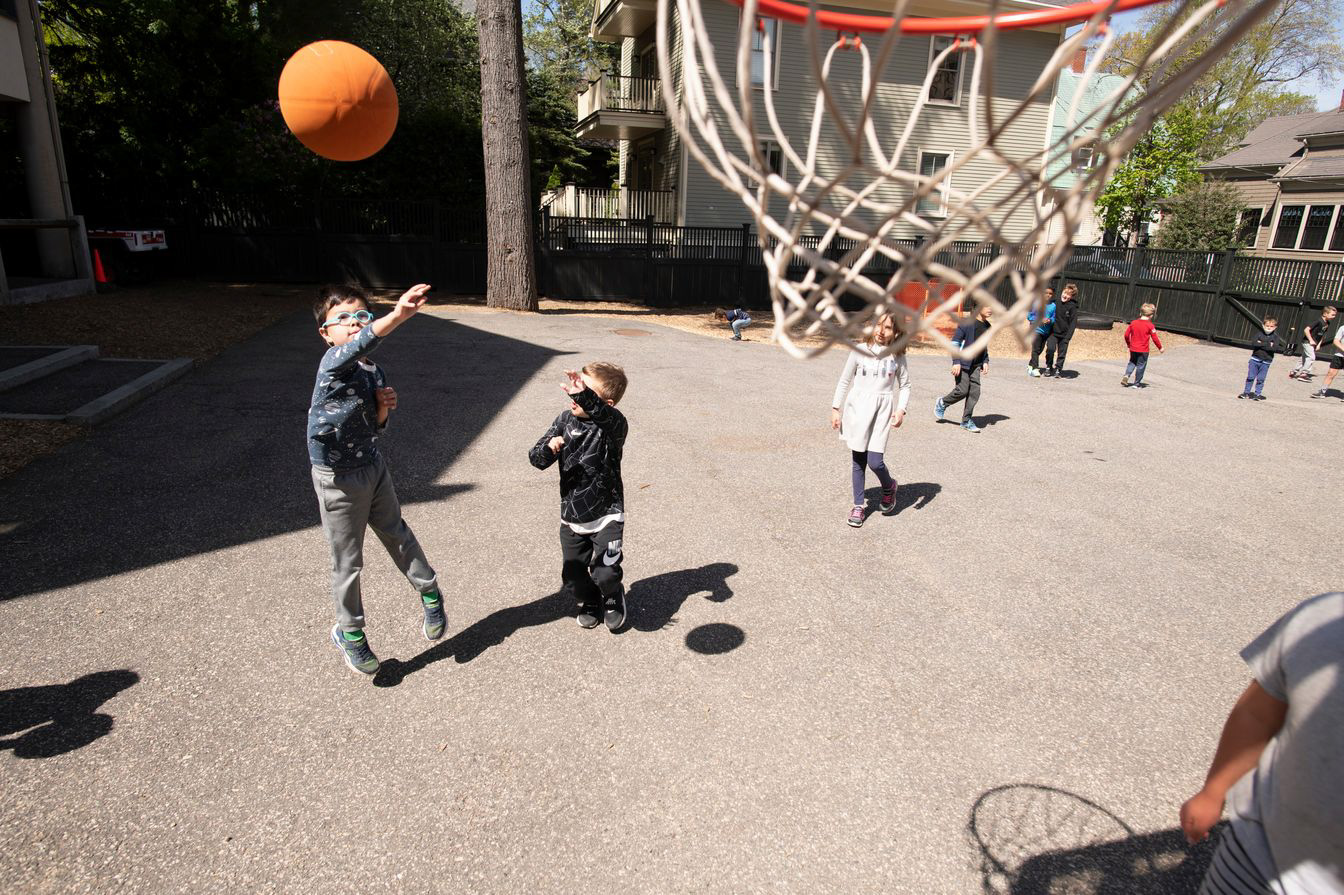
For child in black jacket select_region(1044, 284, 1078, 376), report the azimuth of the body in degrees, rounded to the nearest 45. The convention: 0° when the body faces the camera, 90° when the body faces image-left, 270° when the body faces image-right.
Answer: approximately 45°

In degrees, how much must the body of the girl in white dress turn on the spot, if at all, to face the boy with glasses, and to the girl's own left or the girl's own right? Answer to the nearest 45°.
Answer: approximately 45° to the girl's own right

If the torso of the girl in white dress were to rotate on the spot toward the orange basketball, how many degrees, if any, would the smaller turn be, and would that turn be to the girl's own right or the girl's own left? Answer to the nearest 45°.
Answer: approximately 45° to the girl's own right

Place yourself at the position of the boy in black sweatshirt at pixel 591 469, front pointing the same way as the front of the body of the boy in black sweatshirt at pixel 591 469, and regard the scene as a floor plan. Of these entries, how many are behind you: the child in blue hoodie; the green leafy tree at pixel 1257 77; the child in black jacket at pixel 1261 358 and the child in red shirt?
4

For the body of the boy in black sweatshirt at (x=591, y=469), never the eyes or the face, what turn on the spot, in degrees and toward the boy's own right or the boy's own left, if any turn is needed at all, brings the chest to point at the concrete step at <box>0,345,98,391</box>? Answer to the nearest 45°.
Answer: approximately 90° to the boy's own right

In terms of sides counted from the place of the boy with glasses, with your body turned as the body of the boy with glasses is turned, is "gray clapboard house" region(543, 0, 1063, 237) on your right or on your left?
on your left

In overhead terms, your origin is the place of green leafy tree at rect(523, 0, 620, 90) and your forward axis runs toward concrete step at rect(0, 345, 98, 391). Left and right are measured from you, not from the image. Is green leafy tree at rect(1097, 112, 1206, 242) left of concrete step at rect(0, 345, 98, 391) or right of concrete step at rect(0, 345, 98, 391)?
left

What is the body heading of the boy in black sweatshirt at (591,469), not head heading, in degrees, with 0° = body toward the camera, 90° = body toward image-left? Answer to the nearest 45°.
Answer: approximately 45°

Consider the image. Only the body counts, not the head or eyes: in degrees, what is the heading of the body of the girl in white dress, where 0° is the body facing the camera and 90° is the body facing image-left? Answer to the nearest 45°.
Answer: approximately 0°

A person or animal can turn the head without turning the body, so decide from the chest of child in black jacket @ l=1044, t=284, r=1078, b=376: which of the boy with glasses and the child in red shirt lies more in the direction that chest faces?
the boy with glasses
